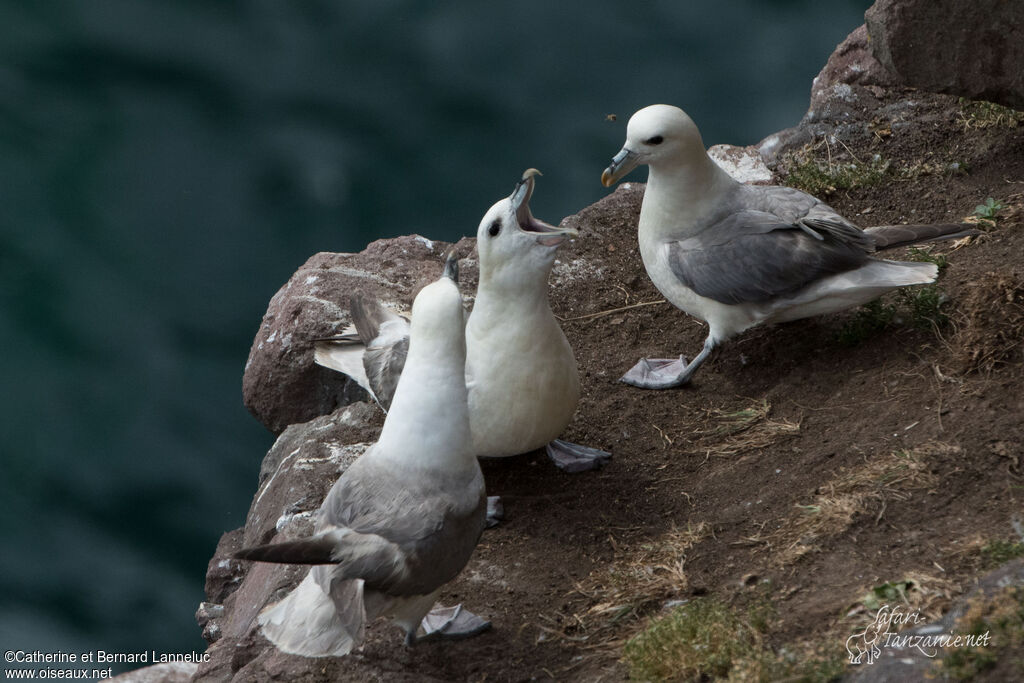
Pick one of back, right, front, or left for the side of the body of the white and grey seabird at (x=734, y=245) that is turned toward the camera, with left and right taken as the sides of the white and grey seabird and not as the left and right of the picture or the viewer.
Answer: left

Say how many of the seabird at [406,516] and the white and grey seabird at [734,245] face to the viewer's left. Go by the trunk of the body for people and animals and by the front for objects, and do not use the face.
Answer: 1

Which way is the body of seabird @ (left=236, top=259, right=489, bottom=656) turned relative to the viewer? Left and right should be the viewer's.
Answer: facing away from the viewer and to the right of the viewer

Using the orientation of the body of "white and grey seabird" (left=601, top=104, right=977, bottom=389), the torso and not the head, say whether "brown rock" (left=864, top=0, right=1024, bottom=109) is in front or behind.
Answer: behind

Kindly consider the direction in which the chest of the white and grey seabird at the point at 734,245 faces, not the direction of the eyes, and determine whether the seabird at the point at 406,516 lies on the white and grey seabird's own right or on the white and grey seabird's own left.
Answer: on the white and grey seabird's own left

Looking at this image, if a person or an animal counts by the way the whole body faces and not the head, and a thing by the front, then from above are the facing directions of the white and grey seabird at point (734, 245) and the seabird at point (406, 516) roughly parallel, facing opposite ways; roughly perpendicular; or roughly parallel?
roughly perpendicular

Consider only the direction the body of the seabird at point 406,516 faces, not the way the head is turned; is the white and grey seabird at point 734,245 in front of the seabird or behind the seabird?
in front

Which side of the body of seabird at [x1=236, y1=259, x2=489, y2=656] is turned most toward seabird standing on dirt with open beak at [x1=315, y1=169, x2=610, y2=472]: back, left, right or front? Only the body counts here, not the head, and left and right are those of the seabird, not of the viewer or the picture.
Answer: front

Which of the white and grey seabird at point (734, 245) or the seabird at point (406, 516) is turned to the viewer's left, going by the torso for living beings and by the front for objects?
the white and grey seabird

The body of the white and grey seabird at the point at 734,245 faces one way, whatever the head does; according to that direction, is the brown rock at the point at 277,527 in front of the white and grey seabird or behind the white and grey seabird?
in front
